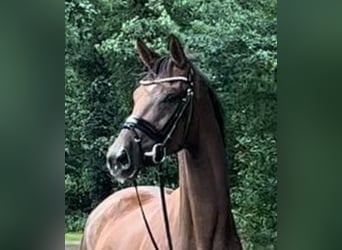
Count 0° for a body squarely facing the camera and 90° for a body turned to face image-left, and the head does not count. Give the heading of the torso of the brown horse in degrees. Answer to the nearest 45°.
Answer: approximately 315°
